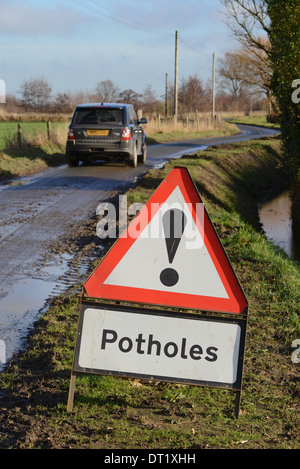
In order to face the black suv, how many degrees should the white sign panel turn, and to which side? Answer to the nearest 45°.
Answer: approximately 180°

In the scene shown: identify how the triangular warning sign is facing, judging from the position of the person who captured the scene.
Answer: facing the viewer

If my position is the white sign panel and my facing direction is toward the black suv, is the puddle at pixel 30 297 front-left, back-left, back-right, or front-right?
front-left

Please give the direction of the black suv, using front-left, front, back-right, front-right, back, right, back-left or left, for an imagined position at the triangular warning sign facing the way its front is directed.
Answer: back

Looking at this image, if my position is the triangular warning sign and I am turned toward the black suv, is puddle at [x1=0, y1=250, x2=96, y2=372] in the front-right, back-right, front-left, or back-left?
front-left

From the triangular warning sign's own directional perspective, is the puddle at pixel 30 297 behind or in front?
behind

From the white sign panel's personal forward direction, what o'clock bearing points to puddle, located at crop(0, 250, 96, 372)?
The puddle is roughly at 5 o'clock from the white sign panel.

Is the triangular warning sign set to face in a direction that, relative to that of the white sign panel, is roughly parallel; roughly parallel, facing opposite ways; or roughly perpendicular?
roughly parallel

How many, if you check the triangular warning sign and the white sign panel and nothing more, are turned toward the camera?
2

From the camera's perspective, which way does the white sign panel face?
toward the camera
